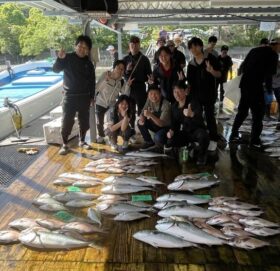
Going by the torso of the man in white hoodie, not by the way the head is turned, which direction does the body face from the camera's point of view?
toward the camera

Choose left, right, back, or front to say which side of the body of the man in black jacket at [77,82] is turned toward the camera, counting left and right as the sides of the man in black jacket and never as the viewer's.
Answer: front

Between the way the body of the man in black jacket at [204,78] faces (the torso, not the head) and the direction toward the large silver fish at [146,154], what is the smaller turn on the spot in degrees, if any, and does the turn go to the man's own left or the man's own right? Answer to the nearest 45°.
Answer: approximately 45° to the man's own right

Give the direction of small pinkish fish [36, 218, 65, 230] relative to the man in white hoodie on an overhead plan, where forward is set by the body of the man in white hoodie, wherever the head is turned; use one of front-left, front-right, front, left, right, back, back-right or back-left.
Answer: front

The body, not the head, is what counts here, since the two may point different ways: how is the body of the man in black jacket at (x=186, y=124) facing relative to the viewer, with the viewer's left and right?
facing the viewer

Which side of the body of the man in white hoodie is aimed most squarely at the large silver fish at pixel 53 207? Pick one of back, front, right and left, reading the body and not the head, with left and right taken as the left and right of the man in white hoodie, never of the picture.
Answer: front
